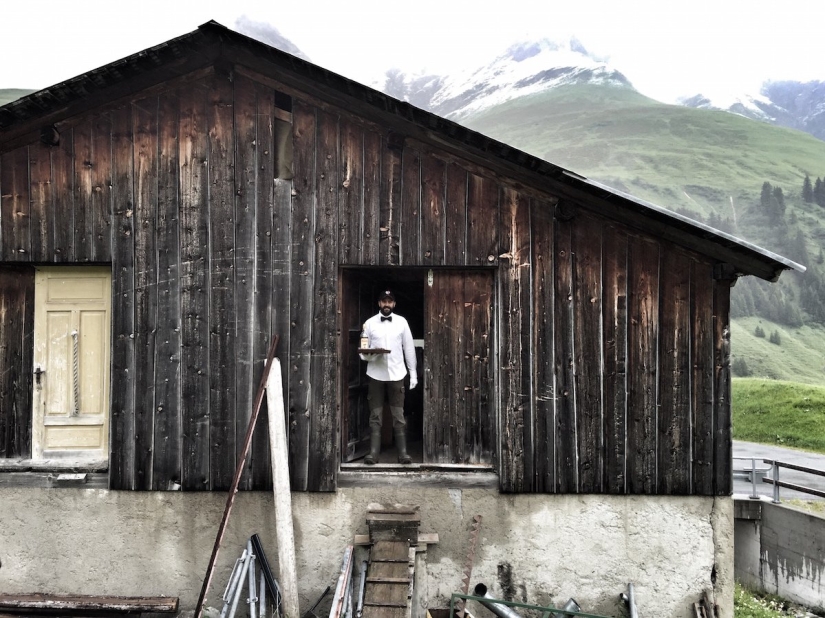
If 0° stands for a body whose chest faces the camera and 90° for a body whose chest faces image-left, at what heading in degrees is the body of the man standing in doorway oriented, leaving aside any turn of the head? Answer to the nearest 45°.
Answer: approximately 0°

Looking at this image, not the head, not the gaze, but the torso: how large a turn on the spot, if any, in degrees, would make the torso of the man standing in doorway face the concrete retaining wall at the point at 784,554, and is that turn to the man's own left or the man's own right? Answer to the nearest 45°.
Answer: approximately 135° to the man's own left

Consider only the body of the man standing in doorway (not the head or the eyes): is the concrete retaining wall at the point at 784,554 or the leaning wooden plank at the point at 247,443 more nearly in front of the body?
the leaning wooden plank
